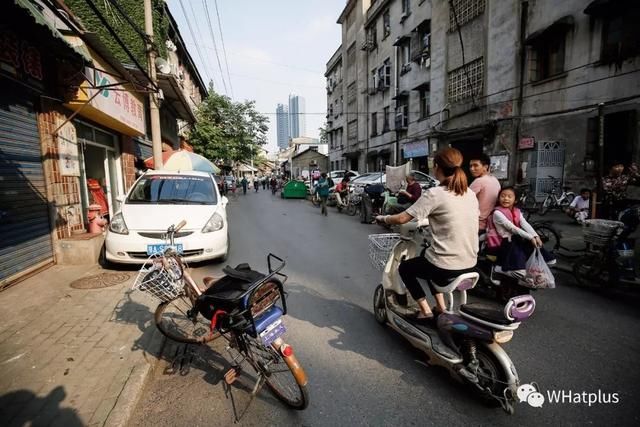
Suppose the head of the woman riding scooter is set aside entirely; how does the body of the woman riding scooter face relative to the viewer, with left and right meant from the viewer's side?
facing away from the viewer and to the left of the viewer

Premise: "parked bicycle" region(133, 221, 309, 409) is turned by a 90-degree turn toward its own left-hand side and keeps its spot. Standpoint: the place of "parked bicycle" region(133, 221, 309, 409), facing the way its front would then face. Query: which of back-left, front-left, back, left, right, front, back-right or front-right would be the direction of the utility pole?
back-right

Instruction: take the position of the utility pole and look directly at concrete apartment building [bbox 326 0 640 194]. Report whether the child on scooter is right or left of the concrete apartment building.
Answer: right

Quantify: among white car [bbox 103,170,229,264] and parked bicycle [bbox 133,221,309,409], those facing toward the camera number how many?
1

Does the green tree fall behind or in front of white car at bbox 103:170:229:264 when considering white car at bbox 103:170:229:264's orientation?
behind

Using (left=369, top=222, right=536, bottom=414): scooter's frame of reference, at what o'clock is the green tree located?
The green tree is roughly at 12 o'clock from the scooter.

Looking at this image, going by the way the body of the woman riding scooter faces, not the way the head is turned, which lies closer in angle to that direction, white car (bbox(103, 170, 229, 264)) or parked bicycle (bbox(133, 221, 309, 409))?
the white car

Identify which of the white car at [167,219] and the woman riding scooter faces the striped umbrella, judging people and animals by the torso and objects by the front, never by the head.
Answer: the woman riding scooter

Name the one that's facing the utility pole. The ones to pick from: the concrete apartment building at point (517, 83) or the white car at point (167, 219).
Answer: the concrete apartment building

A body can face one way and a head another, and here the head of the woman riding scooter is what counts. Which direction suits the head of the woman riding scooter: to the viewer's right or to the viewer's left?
to the viewer's left

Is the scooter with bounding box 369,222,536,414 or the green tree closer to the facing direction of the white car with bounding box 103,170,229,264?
the scooter

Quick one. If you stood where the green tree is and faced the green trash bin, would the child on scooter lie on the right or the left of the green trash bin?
right

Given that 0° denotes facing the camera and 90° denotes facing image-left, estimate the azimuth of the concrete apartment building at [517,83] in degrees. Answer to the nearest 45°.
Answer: approximately 45°

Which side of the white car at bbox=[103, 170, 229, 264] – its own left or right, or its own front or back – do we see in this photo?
front

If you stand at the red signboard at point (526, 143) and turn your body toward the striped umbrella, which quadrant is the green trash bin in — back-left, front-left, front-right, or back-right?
front-right
